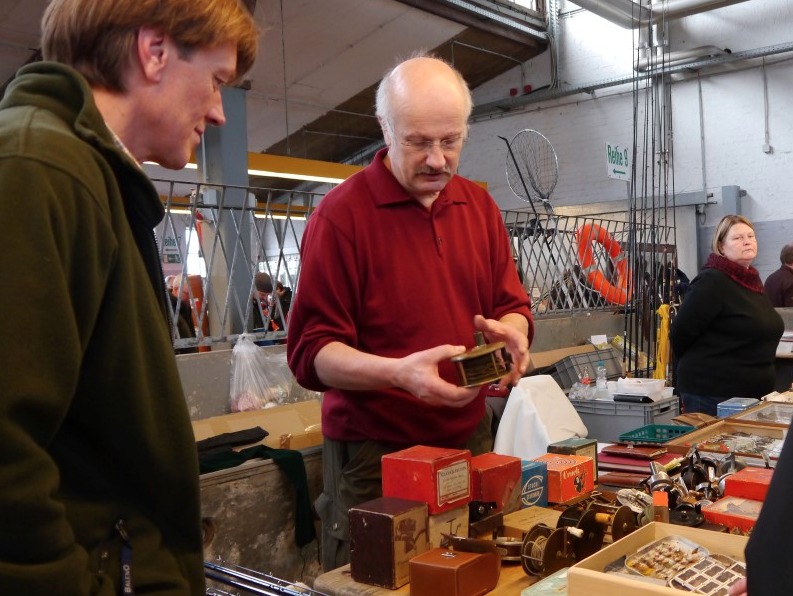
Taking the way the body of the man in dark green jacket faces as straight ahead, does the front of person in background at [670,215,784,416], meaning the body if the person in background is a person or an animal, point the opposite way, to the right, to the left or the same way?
to the right

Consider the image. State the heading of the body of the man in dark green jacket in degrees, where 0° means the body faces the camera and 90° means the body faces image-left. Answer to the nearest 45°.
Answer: approximately 270°

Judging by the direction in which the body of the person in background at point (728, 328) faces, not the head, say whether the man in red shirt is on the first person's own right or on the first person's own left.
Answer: on the first person's own right

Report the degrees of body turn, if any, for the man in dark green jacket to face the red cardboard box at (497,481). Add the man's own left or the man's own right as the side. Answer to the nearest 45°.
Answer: approximately 45° to the man's own left

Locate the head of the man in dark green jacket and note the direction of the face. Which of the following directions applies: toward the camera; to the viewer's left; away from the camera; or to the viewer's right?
to the viewer's right

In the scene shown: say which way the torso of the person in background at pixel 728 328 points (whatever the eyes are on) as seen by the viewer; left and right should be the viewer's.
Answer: facing the viewer and to the right of the viewer

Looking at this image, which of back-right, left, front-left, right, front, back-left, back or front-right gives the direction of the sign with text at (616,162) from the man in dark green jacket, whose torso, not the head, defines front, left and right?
front-left

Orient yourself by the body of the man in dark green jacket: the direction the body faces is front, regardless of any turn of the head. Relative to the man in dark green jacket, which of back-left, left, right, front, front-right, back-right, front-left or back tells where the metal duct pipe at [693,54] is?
front-left

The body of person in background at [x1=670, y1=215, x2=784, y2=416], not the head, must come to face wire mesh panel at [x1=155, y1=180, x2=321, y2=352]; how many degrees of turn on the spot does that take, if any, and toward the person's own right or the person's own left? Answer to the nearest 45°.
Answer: approximately 135° to the person's own right

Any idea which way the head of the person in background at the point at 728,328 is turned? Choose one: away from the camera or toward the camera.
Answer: toward the camera

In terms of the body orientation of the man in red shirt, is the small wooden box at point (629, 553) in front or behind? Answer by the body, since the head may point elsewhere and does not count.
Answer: in front

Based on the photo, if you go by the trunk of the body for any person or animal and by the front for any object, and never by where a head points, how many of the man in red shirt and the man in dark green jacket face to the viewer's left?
0

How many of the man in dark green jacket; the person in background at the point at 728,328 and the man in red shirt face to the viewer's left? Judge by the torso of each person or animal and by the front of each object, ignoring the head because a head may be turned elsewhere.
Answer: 0

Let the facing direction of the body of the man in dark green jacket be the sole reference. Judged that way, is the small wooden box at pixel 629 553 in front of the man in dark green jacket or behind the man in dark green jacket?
in front
